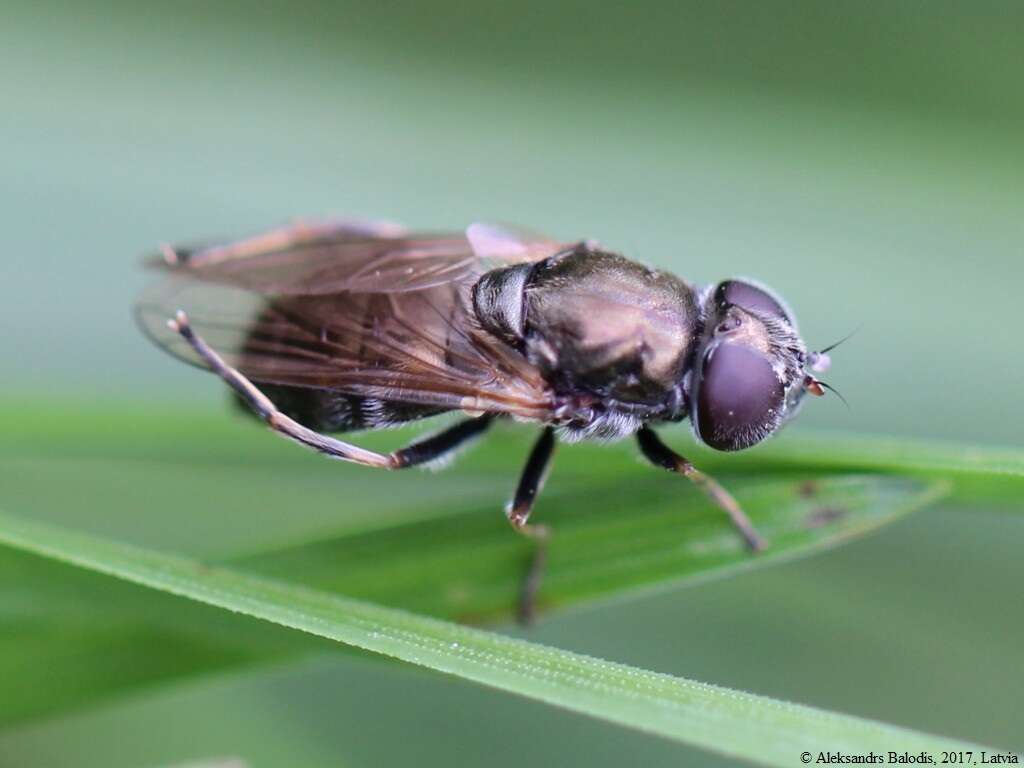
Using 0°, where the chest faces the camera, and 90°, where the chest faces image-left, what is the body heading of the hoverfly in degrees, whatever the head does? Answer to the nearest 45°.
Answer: approximately 270°

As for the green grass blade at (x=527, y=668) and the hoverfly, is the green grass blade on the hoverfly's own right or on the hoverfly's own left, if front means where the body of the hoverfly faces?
on the hoverfly's own right
